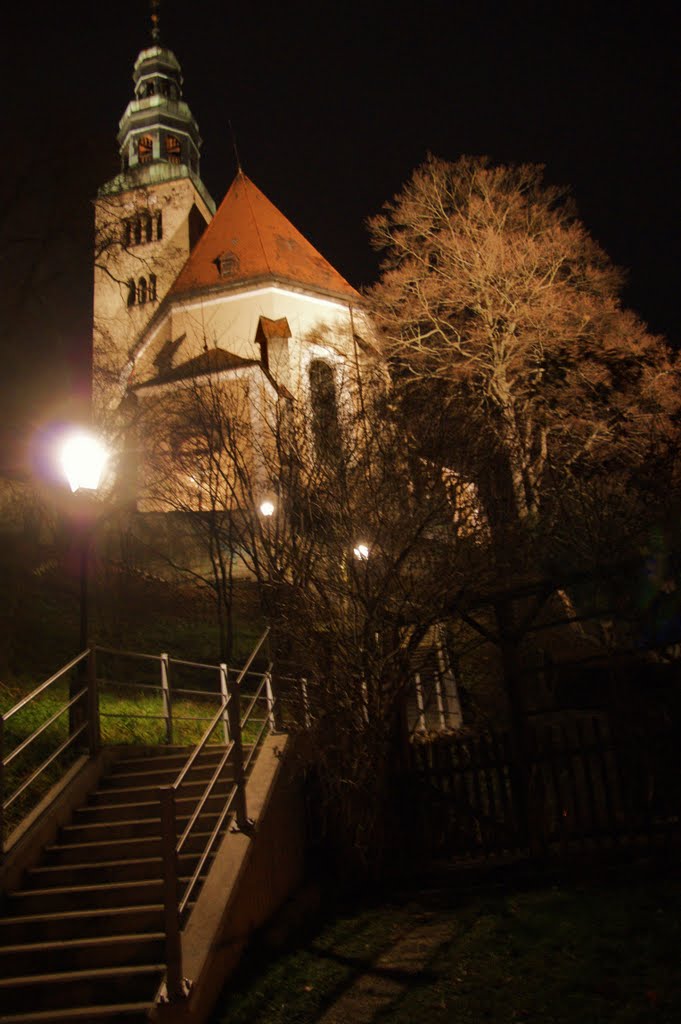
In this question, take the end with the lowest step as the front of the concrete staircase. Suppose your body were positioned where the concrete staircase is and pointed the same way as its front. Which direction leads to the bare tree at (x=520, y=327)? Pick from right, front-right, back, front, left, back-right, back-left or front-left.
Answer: back-left

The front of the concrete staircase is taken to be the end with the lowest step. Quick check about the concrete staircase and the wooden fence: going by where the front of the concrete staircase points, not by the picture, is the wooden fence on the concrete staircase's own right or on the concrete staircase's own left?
on the concrete staircase's own left

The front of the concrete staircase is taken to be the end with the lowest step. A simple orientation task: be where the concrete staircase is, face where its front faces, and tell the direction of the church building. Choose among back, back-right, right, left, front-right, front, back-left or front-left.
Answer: back

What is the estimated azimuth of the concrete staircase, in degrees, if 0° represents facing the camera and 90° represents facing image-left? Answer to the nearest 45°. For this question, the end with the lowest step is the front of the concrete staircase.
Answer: approximately 0°

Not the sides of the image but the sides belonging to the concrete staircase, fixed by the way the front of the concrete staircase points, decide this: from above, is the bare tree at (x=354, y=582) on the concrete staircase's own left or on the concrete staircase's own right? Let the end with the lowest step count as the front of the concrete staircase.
on the concrete staircase's own left
